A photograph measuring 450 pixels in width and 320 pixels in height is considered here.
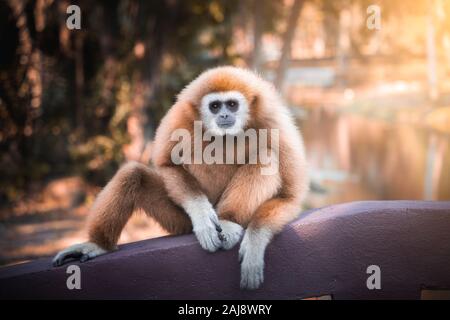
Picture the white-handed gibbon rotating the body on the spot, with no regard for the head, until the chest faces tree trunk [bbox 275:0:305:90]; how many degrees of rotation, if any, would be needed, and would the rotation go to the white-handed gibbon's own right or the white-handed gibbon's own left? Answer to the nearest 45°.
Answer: approximately 180°

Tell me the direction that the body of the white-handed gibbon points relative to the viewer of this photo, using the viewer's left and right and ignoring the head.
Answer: facing the viewer

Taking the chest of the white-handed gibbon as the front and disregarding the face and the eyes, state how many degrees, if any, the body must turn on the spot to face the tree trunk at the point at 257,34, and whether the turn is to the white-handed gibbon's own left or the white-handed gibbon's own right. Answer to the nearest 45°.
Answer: approximately 180°
